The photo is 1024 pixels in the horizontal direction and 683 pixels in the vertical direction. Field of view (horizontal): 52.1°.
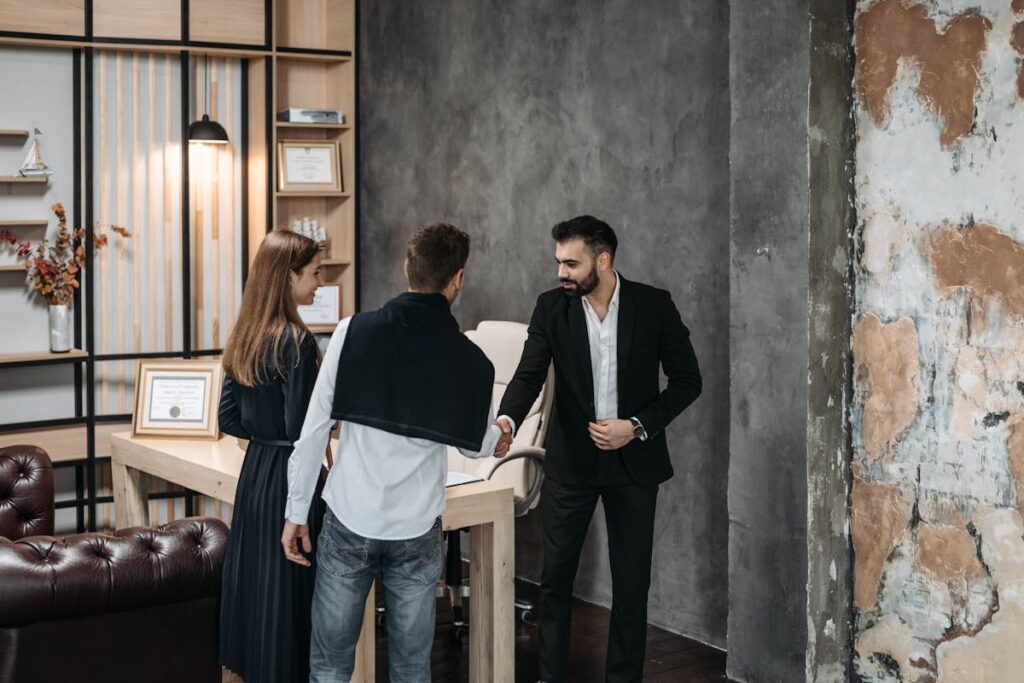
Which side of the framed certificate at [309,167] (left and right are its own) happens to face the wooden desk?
front

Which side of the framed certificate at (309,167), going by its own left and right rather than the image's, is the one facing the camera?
front

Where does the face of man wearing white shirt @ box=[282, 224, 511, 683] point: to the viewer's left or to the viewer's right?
to the viewer's right

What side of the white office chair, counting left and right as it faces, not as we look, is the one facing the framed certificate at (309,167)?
right

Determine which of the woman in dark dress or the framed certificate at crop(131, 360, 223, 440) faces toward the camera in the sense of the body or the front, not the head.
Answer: the framed certificate

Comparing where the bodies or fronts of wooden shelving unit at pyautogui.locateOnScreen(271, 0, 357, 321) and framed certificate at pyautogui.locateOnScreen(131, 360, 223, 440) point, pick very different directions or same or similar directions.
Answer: same or similar directions

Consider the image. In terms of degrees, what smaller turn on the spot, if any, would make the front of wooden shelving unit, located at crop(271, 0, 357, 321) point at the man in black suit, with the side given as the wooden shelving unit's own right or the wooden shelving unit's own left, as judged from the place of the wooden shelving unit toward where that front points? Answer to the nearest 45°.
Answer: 0° — it already faces them

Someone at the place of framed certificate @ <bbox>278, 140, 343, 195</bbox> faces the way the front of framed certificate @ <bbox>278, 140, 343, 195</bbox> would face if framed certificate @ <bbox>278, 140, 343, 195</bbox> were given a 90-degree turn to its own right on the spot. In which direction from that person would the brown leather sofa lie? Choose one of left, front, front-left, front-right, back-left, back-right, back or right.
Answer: left

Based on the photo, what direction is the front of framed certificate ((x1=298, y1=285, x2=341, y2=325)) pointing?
toward the camera

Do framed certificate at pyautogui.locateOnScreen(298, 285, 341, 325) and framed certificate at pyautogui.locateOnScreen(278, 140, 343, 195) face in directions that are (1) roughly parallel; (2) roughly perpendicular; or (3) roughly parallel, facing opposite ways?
roughly parallel

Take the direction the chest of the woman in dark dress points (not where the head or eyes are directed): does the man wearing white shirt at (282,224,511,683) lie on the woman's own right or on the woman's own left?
on the woman's own right

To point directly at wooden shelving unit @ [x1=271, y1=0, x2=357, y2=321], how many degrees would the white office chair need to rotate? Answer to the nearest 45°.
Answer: approximately 90° to its right

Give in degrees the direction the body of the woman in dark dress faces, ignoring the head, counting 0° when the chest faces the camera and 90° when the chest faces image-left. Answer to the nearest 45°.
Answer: approximately 225°

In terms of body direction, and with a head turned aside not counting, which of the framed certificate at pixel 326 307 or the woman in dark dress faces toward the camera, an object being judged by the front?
the framed certificate

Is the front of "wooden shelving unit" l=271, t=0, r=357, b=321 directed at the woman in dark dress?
yes

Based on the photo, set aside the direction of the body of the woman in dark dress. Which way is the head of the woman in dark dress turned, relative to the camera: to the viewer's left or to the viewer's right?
to the viewer's right
